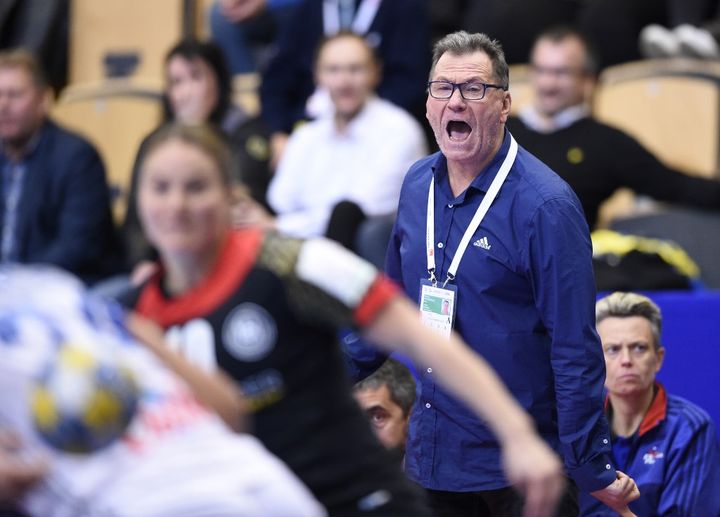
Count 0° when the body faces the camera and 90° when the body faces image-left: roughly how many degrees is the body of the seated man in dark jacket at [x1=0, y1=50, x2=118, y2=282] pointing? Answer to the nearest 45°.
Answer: approximately 45°

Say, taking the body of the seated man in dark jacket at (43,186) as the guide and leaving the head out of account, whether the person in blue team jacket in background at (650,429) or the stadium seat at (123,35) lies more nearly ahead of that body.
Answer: the person in blue team jacket in background

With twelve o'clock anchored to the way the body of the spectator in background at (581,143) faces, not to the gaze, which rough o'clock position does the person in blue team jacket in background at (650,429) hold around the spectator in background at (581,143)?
the person in blue team jacket in background at (650,429) is roughly at 12 o'clock from the spectator in background at (581,143).

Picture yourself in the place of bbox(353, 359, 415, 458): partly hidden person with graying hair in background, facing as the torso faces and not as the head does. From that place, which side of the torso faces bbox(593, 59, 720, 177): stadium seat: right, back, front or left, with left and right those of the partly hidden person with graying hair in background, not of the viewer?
back

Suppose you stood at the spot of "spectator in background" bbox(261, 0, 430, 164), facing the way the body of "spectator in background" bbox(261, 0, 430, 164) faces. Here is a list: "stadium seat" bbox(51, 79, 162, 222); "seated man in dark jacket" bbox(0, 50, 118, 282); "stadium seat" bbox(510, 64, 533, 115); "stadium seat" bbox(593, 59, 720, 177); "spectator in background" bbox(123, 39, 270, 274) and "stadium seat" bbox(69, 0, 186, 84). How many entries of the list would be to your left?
2

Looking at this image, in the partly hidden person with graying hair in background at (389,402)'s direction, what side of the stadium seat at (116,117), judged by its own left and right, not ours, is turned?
front

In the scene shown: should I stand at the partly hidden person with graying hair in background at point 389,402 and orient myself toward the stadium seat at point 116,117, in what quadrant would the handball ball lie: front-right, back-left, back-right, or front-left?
back-left

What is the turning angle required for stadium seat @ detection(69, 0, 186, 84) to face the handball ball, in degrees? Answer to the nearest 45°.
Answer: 0° — it already faces it
